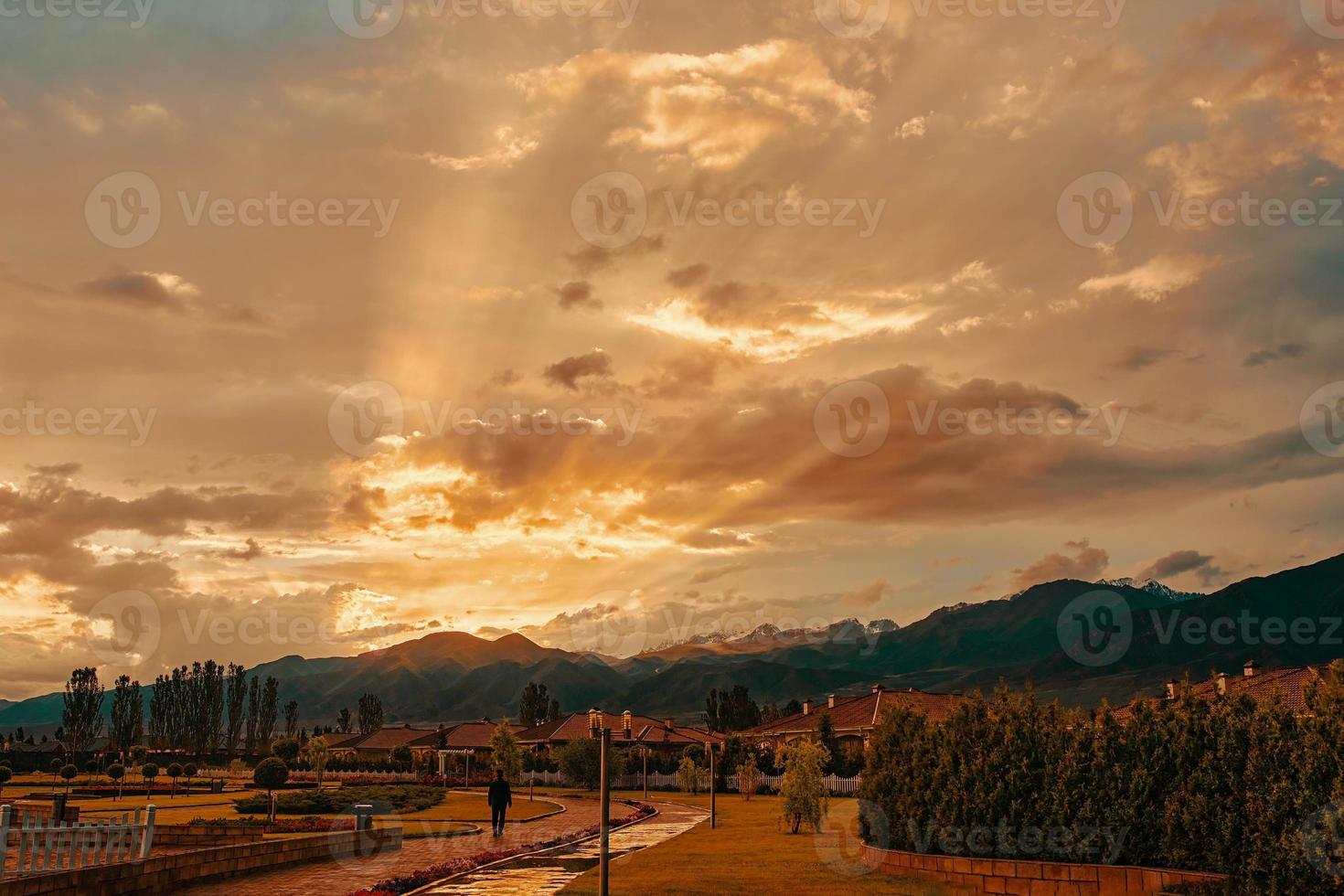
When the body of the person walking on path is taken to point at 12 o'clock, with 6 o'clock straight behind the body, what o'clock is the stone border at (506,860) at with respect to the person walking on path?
The stone border is roughly at 6 o'clock from the person walking on path.

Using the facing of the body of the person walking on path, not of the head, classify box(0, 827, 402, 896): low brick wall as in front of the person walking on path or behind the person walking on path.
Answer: behind

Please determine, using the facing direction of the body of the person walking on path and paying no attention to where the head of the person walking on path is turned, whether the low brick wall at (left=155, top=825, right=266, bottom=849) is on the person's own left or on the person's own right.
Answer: on the person's own left

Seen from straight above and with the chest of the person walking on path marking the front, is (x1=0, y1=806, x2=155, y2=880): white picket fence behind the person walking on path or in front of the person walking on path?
behind

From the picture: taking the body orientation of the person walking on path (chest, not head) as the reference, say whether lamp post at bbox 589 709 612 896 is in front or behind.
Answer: behind

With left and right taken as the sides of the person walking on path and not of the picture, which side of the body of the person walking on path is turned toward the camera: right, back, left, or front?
back

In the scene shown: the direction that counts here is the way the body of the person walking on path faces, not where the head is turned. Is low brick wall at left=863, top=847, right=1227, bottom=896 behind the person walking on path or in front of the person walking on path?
behind
